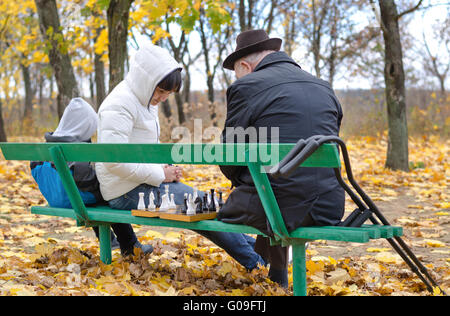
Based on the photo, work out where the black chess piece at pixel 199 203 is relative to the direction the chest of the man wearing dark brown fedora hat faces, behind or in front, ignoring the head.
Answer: in front

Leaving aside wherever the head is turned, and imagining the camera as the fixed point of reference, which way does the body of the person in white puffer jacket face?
to the viewer's right

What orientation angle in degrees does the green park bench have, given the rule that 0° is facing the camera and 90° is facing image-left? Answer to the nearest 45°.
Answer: approximately 225°

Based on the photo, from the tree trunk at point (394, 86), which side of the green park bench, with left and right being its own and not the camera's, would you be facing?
front

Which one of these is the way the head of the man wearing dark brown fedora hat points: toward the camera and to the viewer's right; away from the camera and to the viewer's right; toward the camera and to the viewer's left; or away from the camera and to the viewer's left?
away from the camera and to the viewer's left

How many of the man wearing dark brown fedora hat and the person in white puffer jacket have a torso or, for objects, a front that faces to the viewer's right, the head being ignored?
1

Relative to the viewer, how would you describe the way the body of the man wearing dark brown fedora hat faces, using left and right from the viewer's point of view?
facing away from the viewer and to the left of the viewer

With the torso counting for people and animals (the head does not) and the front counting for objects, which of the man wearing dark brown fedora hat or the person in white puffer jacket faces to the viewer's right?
the person in white puffer jacket
